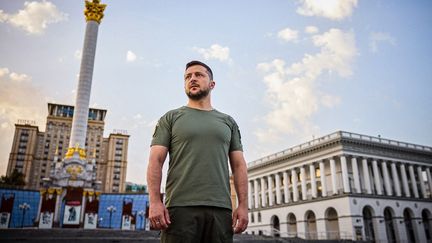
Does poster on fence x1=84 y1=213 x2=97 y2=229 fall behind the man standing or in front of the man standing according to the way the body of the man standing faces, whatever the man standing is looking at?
behind

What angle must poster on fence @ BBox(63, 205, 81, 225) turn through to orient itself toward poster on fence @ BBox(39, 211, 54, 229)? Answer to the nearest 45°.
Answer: approximately 90° to its right

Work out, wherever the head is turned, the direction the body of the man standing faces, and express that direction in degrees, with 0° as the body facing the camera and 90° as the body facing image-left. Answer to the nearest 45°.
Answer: approximately 0°

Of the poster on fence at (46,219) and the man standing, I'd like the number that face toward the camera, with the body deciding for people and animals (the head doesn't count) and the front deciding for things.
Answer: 2

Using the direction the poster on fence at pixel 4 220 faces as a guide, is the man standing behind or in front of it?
in front

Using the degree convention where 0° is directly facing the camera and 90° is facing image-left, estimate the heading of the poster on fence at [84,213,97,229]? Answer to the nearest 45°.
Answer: approximately 0°

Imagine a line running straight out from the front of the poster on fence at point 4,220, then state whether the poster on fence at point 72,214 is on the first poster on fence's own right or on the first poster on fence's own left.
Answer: on the first poster on fence's own left
